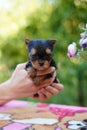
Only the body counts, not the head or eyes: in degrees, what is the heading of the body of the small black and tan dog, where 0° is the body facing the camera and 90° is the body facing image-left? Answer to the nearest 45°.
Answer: approximately 0°
